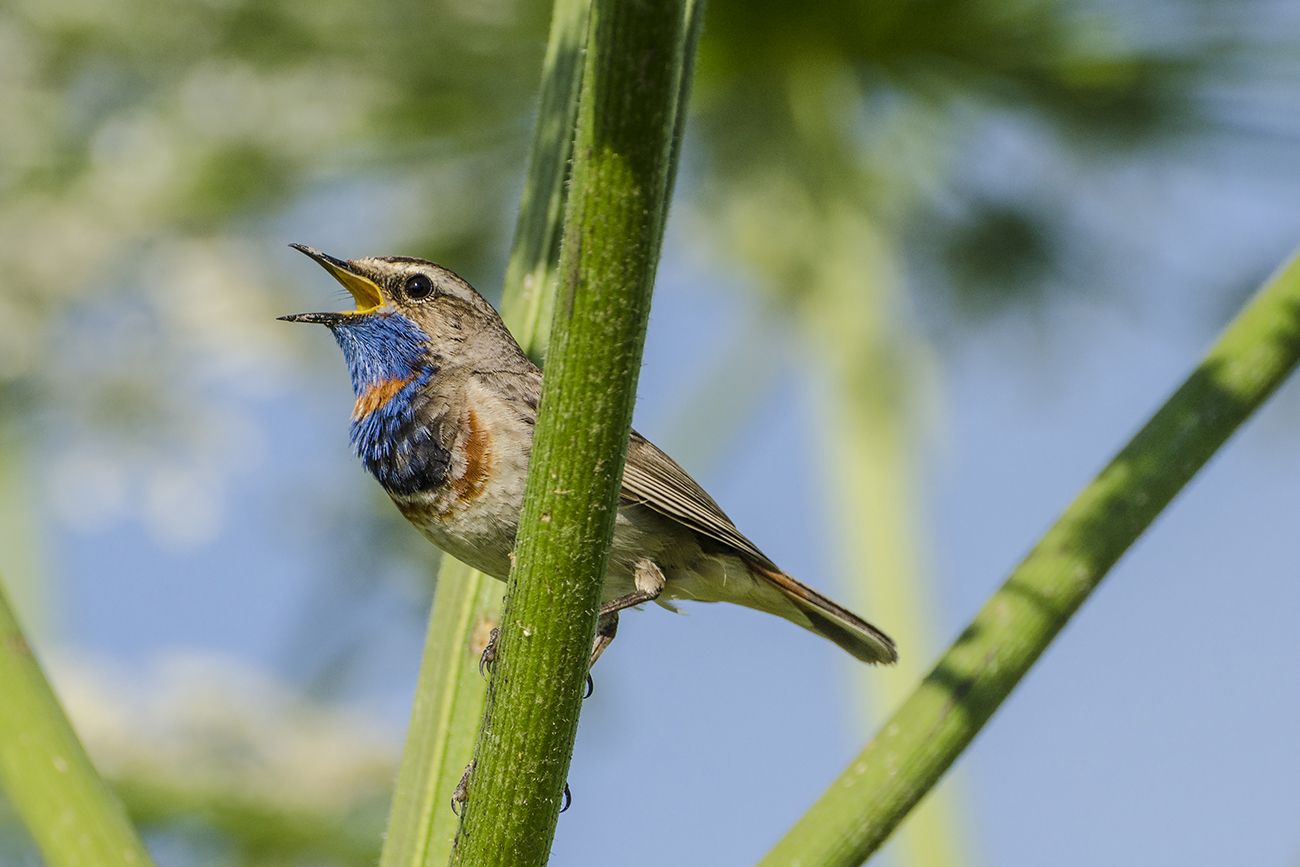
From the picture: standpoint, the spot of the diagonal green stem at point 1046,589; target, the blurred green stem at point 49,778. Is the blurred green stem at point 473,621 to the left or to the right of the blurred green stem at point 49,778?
right

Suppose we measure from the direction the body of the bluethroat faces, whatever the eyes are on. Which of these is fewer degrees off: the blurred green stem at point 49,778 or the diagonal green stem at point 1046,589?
the blurred green stem

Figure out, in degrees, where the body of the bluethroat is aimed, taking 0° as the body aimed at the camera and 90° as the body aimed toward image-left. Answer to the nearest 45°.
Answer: approximately 90°

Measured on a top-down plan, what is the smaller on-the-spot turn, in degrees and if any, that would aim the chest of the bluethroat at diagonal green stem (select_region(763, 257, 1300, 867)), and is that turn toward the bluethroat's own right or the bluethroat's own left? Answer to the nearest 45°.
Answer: approximately 135° to the bluethroat's own left
